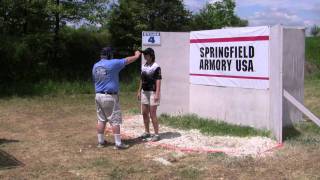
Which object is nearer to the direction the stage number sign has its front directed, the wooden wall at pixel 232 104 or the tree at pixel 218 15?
the wooden wall

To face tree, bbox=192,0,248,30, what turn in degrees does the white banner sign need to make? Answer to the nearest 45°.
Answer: approximately 135° to its right

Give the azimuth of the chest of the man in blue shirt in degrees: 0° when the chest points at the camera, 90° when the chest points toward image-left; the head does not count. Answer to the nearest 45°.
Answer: approximately 225°

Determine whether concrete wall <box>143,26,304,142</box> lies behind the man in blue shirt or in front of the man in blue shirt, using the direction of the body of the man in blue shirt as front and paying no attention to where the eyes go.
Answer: in front

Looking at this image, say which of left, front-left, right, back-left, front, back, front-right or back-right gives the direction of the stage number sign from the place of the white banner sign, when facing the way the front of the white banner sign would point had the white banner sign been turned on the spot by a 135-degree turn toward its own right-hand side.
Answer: front-left

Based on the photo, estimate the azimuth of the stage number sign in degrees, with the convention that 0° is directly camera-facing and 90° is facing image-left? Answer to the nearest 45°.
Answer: approximately 0°

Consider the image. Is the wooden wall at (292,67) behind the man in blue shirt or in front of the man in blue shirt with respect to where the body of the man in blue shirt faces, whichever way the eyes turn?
in front

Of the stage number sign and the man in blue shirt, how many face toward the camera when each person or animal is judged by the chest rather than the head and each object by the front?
1

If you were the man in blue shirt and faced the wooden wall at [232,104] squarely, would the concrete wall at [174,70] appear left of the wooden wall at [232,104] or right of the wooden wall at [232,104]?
left

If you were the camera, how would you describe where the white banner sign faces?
facing the viewer and to the left of the viewer
